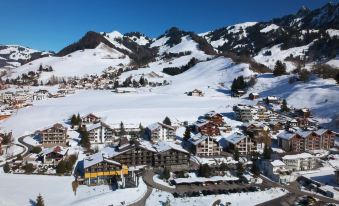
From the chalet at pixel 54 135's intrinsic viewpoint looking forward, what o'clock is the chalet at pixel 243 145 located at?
the chalet at pixel 243 145 is roughly at 10 o'clock from the chalet at pixel 54 135.

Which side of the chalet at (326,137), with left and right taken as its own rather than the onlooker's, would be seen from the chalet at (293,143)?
right

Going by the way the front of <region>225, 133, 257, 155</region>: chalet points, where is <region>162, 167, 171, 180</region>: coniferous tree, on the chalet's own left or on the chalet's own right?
on the chalet's own right

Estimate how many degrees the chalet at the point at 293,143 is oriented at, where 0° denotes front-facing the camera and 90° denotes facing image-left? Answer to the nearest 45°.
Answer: approximately 315°

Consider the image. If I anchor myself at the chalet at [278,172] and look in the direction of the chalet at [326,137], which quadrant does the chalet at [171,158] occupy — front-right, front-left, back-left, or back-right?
back-left

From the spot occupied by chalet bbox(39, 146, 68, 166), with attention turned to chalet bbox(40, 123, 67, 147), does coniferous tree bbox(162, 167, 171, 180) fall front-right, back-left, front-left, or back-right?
back-right

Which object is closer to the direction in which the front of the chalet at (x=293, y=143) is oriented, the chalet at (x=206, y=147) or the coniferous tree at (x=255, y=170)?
the coniferous tree

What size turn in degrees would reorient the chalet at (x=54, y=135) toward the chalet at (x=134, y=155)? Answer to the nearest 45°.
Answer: approximately 45° to its left

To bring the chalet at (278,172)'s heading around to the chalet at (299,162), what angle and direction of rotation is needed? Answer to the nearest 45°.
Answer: approximately 90° to its left

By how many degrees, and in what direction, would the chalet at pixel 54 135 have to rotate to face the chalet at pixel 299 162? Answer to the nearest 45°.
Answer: approximately 45° to its left
